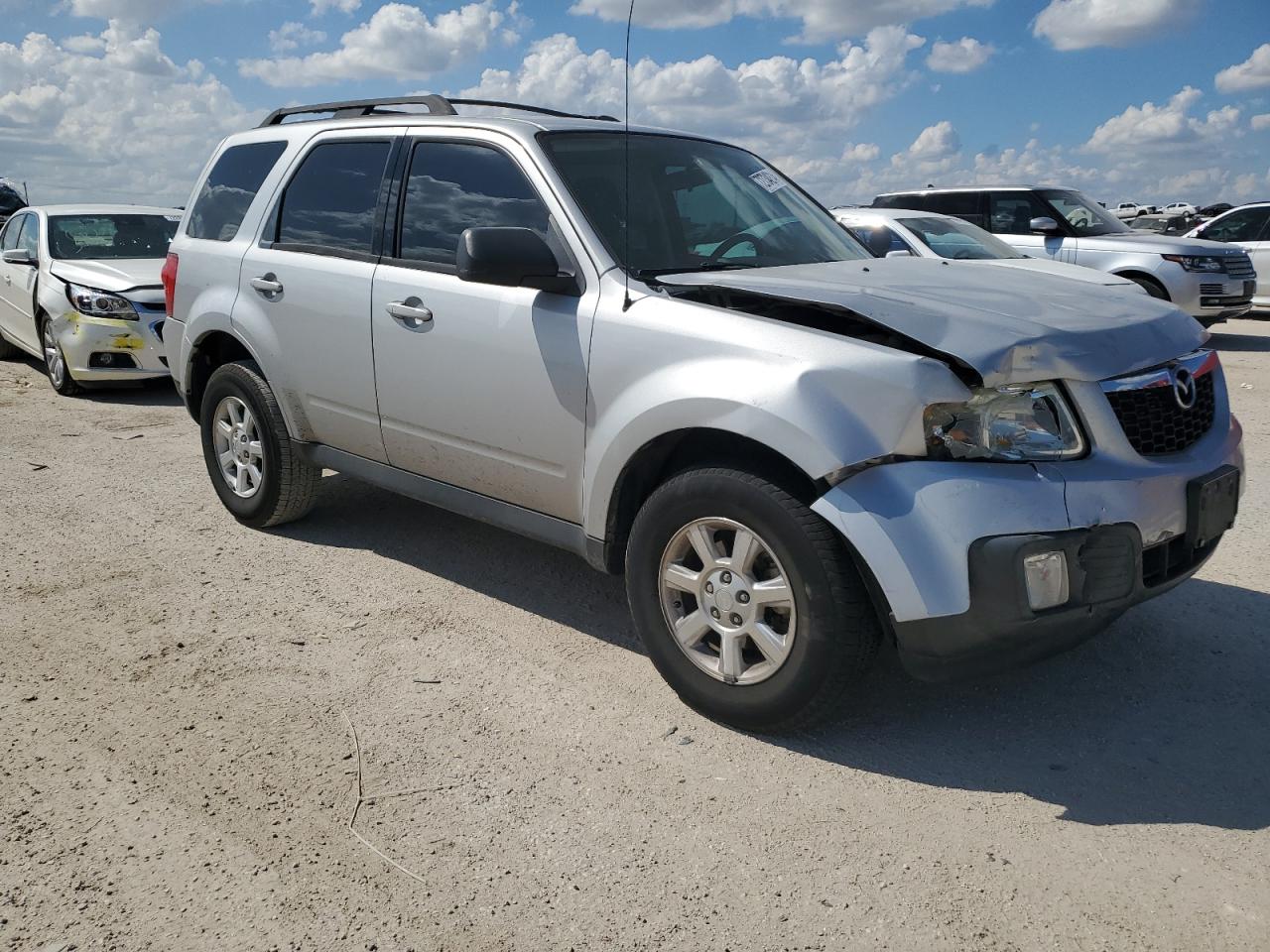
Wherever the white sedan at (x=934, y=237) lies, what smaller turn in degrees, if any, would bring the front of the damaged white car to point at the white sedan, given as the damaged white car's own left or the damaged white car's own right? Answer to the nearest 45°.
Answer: approximately 45° to the damaged white car's own left

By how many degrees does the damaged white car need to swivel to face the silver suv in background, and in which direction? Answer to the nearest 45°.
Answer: approximately 45° to its left

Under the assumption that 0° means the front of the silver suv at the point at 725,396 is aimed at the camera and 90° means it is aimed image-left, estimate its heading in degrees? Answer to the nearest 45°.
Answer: approximately 315°

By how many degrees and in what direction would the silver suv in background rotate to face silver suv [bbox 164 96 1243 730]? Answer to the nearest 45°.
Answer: approximately 45° to its right

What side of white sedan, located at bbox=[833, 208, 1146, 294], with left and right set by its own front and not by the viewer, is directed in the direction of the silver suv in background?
left

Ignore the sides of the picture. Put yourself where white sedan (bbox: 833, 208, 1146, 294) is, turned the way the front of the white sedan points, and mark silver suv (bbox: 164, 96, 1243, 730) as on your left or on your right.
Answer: on your right

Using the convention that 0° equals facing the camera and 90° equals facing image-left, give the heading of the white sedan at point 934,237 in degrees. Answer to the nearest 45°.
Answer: approximately 315°

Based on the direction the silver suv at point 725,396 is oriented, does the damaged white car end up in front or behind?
behind

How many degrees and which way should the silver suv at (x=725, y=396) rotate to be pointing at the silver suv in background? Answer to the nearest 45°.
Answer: approximately 90° to its left
